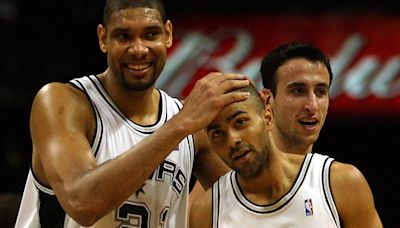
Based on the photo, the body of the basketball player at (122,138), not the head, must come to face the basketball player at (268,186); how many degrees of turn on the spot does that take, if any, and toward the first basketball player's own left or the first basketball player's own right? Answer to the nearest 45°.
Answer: approximately 45° to the first basketball player's own left

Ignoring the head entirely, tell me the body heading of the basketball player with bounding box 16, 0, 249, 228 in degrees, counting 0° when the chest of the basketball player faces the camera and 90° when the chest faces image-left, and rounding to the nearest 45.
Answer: approximately 315°
